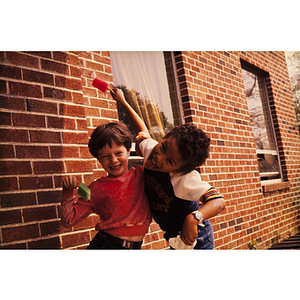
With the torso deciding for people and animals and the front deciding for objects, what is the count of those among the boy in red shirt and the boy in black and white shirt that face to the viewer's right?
0

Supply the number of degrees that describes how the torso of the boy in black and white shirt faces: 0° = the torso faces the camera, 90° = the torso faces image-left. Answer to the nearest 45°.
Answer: approximately 45°

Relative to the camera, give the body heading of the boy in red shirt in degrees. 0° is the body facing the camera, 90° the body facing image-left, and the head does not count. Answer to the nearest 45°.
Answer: approximately 0°

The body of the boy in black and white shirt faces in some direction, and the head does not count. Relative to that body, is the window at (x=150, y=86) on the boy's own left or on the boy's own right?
on the boy's own right
